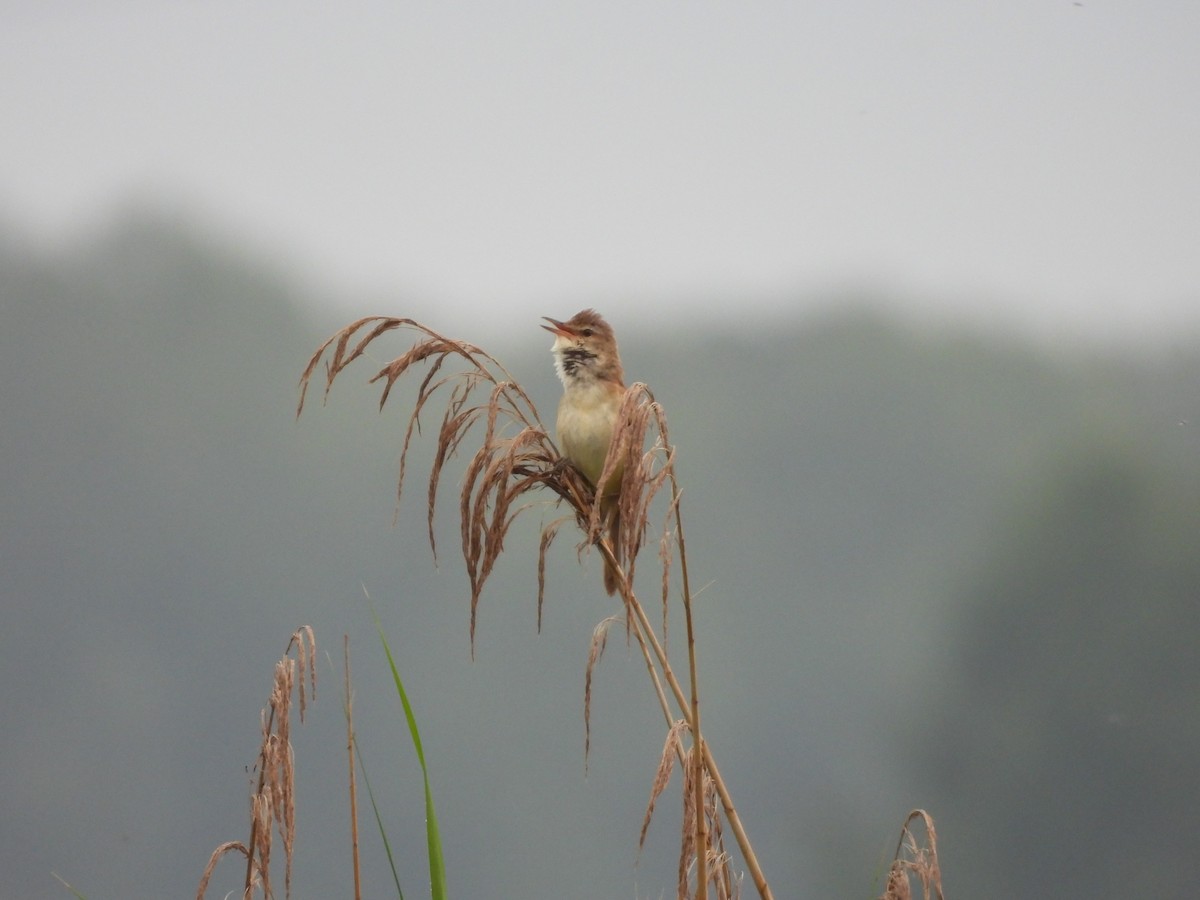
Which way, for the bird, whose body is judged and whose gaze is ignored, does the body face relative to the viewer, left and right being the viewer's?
facing the viewer and to the left of the viewer

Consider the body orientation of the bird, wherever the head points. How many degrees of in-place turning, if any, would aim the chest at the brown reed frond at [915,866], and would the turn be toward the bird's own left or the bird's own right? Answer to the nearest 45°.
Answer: approximately 45° to the bird's own left
